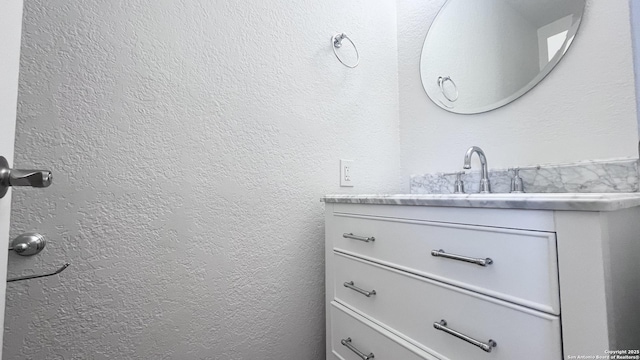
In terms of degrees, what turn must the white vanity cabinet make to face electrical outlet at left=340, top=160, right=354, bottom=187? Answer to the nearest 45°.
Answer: approximately 90° to its right

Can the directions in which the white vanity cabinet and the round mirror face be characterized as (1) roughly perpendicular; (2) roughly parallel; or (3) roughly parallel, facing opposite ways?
roughly parallel

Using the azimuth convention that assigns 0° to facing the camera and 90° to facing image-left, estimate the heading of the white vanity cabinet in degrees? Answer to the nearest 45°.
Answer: approximately 45°

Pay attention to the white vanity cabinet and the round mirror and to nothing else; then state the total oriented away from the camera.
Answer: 0

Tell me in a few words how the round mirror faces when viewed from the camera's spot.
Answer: facing the viewer and to the left of the viewer
